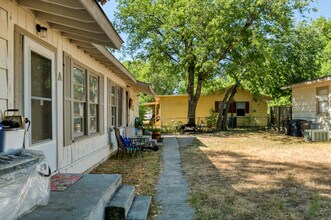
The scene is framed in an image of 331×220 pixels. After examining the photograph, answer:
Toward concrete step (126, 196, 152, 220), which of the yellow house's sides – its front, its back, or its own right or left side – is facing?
front

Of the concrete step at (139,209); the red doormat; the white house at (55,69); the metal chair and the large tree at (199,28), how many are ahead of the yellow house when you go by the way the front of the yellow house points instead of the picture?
5

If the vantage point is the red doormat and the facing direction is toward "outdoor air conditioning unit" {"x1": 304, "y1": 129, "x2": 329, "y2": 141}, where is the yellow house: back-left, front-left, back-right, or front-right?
front-left

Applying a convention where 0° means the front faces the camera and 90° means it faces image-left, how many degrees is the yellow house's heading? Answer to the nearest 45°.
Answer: approximately 0°

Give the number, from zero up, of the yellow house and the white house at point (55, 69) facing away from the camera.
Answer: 0

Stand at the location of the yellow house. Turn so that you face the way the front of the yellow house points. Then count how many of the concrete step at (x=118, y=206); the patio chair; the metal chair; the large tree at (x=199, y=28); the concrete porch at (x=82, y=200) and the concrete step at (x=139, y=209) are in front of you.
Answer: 6

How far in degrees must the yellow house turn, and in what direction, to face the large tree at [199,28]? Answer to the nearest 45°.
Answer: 0° — it already faces it

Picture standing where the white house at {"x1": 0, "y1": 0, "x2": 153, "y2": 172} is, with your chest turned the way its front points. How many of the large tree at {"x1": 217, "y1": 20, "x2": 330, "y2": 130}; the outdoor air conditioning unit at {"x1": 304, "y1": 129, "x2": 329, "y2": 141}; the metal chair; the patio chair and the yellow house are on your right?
0

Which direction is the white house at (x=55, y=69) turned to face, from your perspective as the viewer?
facing the viewer and to the right of the viewer

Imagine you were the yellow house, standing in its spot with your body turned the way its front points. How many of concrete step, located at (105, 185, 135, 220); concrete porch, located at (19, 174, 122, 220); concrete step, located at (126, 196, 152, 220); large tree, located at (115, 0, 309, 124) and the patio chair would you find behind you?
0

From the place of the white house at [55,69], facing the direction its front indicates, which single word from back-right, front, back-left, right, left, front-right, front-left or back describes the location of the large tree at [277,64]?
left

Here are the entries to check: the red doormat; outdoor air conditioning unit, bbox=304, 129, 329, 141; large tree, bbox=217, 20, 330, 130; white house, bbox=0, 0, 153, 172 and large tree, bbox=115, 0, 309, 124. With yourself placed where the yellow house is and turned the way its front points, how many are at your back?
0

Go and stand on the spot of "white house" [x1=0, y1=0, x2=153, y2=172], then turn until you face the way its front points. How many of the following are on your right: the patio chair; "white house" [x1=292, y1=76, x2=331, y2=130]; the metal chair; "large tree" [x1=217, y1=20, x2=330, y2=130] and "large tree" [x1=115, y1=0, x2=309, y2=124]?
0

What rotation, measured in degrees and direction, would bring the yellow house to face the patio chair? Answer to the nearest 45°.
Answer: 0° — it already faces it
